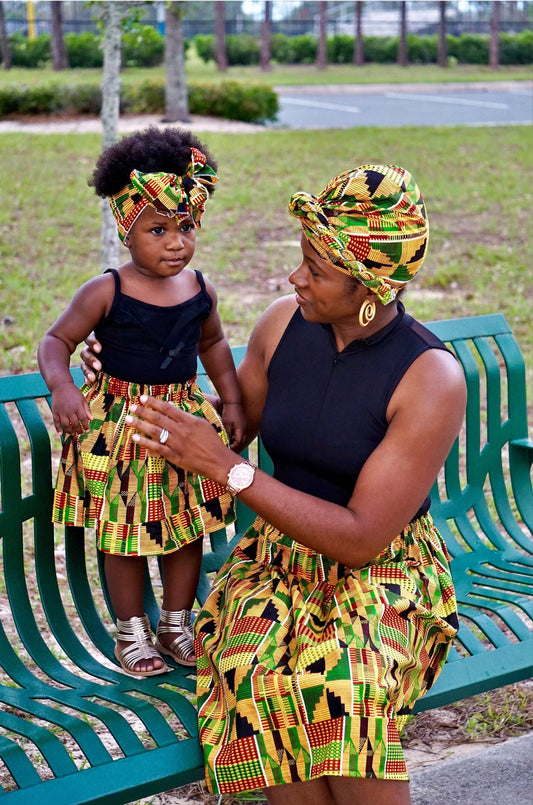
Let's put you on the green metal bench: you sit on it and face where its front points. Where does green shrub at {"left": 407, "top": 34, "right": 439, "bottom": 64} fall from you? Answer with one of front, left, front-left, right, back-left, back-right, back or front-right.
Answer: back-left

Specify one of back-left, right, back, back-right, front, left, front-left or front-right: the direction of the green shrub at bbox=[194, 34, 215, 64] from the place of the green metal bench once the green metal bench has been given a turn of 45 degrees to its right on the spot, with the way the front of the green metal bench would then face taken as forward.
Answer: back

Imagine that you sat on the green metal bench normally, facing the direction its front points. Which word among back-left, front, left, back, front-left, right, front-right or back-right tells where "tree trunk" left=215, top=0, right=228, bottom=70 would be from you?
back-left

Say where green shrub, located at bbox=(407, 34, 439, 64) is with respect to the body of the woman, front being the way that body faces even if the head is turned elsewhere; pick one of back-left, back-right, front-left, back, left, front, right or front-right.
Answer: back-right

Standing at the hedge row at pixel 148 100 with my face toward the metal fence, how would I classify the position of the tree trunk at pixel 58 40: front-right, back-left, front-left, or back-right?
front-left

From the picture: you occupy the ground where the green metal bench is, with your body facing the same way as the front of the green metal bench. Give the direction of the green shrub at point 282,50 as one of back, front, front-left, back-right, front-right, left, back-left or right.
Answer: back-left

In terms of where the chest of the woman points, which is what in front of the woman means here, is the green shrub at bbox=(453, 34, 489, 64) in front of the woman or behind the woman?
behind

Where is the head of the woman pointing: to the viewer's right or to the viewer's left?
to the viewer's left

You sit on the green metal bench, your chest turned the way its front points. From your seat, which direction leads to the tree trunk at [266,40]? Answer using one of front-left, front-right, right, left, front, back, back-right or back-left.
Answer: back-left

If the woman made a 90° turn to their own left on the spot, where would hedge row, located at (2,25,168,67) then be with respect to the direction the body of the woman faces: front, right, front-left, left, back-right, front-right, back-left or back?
back-left

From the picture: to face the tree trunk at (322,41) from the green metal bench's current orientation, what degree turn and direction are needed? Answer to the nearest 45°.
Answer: approximately 135° to its left

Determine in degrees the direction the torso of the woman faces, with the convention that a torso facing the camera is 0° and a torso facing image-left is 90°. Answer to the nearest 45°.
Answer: approximately 45°

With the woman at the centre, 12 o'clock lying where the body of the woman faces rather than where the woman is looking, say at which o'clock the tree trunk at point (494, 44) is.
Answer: The tree trunk is roughly at 5 o'clock from the woman.

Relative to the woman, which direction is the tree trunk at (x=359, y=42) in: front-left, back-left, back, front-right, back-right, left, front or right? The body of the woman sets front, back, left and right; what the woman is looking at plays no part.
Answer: back-right
